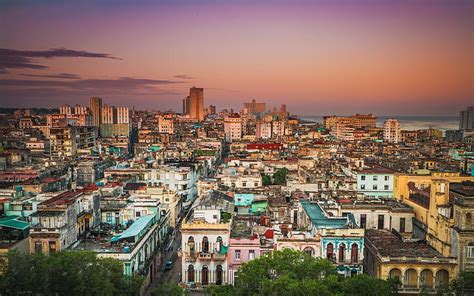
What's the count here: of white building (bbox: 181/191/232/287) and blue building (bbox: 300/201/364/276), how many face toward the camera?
2

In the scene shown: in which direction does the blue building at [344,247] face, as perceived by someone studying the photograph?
facing the viewer

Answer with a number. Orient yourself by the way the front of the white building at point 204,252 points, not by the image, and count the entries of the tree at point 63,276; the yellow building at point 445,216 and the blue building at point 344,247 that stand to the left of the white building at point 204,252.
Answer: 2

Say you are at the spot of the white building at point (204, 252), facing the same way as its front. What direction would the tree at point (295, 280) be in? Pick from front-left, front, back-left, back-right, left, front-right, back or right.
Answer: front-left

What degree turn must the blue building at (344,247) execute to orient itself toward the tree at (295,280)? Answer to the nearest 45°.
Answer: approximately 45° to its right

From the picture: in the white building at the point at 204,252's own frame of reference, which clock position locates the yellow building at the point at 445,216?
The yellow building is roughly at 9 o'clock from the white building.

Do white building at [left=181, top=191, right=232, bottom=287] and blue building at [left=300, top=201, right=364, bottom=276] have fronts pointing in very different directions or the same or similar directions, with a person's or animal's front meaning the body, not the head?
same or similar directions

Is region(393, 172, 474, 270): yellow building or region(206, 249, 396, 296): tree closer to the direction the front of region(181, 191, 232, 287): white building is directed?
the tree

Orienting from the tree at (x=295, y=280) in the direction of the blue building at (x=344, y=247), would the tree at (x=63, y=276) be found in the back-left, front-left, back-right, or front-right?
back-left

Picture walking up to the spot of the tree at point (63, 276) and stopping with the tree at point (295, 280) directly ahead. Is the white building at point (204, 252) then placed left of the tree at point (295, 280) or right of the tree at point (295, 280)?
left

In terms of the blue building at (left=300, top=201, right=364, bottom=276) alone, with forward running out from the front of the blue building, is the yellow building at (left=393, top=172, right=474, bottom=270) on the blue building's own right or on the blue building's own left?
on the blue building's own left

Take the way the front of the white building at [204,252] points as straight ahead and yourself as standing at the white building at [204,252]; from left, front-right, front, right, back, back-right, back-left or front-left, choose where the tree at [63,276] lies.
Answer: front-right

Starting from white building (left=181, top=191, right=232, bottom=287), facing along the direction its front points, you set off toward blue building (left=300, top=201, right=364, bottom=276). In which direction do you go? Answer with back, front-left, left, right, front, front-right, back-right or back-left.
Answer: left
